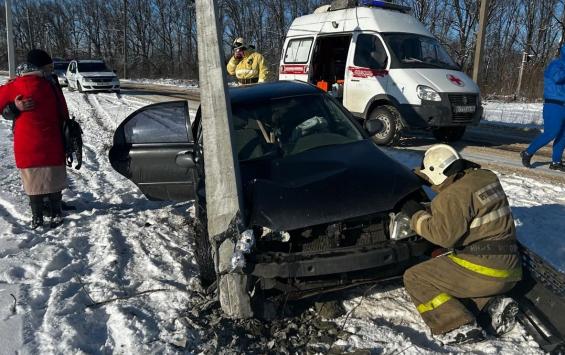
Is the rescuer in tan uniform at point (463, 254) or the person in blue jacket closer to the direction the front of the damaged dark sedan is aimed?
the rescuer in tan uniform

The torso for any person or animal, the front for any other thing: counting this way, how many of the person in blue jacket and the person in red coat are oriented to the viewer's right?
1

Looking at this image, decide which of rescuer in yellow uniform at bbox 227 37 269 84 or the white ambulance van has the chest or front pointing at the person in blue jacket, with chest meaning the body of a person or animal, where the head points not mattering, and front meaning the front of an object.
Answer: the white ambulance van

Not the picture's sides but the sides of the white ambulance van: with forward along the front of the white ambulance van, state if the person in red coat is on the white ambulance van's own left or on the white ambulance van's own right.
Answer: on the white ambulance van's own right

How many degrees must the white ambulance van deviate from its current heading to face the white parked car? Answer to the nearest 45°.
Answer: approximately 180°

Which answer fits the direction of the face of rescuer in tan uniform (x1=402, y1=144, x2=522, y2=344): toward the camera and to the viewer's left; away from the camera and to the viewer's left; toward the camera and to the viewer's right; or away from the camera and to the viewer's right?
away from the camera and to the viewer's left
